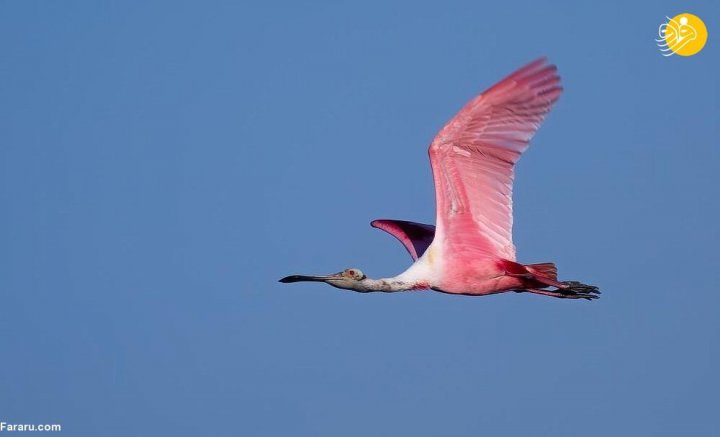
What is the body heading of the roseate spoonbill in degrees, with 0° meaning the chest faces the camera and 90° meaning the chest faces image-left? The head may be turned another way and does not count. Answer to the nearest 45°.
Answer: approximately 90°
